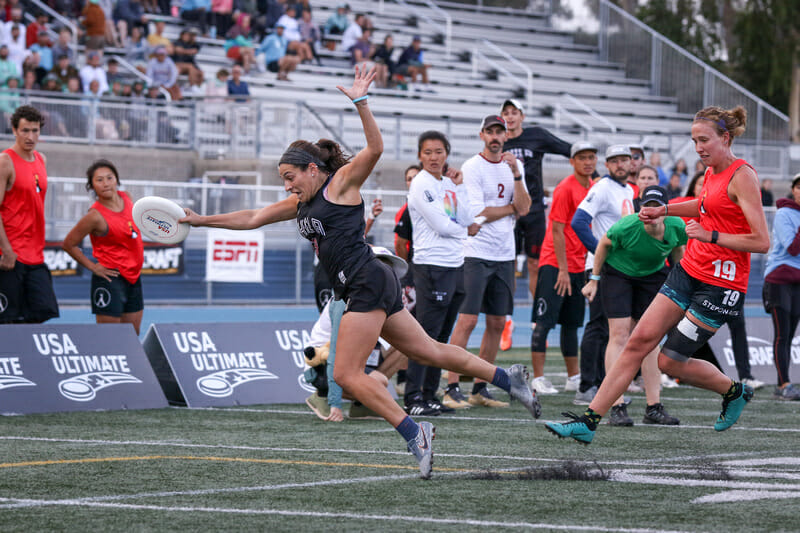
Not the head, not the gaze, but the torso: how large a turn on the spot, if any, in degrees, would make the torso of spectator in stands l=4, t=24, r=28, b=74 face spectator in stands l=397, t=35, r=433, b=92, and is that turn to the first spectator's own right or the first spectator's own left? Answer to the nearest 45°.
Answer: approximately 135° to the first spectator's own left

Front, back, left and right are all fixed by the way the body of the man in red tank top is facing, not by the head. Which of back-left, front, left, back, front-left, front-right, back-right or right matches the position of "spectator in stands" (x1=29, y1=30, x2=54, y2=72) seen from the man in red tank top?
back-left

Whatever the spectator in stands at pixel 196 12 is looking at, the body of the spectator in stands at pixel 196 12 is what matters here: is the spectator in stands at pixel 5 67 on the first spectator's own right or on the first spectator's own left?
on the first spectator's own right

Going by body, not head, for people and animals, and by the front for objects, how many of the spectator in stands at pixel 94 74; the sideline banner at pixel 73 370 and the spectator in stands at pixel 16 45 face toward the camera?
3

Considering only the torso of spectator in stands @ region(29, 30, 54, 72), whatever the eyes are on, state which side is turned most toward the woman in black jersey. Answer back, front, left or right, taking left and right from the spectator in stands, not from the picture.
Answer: front

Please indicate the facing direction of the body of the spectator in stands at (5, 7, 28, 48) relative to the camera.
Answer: toward the camera

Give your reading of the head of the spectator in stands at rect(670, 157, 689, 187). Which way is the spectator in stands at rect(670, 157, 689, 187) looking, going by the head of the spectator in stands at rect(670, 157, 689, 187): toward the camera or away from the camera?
toward the camera

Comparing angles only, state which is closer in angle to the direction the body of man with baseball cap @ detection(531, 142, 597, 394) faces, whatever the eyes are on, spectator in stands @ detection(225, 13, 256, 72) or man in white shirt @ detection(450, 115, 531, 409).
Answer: the man in white shirt

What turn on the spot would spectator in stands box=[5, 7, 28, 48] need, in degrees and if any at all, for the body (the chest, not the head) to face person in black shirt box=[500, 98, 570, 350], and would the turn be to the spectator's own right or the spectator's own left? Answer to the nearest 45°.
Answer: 0° — they already face them

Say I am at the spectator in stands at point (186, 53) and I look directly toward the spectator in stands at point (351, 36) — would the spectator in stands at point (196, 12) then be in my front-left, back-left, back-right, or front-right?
front-left

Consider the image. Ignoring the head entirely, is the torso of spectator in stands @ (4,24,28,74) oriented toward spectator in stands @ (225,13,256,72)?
no

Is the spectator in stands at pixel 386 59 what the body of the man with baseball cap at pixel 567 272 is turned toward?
no

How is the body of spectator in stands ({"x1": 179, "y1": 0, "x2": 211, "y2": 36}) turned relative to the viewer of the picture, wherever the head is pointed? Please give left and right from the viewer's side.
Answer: facing the viewer and to the right of the viewer

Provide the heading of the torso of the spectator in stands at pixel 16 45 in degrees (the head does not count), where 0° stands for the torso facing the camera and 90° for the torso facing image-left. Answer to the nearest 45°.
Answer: approximately 0°

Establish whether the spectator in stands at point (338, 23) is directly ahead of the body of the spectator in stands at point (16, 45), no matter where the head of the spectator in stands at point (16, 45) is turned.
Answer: no

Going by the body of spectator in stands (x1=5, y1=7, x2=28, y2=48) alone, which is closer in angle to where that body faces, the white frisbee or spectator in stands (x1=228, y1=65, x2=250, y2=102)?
the white frisbee
